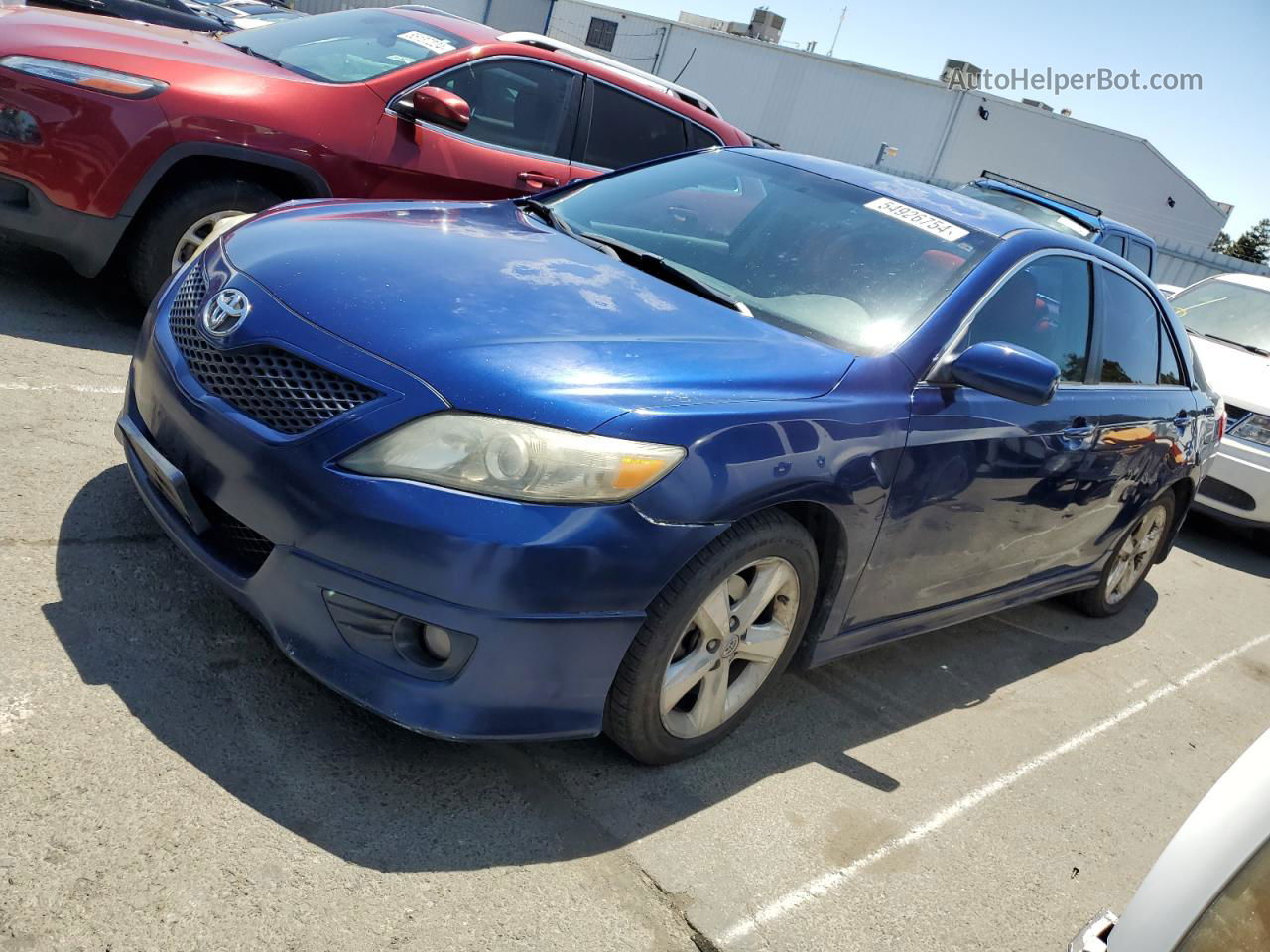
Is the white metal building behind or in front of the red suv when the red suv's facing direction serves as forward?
behind

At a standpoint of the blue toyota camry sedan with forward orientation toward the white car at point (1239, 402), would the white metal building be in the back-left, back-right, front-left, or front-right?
front-left

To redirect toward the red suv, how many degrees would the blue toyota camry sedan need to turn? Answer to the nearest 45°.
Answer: approximately 90° to its right

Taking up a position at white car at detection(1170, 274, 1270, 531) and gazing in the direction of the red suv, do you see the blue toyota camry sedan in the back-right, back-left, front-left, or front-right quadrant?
front-left

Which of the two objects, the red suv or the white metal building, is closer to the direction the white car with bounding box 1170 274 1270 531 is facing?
the red suv

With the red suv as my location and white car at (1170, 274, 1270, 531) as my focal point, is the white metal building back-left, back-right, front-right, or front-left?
front-left

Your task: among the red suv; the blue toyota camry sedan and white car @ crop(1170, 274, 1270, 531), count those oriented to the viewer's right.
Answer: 0

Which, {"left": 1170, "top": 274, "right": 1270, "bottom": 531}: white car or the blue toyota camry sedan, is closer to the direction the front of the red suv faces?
the blue toyota camry sedan

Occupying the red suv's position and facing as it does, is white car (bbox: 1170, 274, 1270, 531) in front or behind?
behind

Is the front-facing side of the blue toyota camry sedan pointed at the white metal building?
no

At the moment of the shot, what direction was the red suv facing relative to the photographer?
facing the viewer and to the left of the viewer

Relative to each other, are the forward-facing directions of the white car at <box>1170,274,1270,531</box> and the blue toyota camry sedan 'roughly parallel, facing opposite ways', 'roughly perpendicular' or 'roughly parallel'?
roughly parallel

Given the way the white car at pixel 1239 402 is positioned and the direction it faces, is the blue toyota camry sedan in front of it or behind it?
in front

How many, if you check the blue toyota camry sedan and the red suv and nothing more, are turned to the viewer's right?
0

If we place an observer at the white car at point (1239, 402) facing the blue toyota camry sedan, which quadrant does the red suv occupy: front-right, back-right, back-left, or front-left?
front-right

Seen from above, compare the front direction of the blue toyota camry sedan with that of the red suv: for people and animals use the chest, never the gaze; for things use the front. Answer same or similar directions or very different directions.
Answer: same or similar directions

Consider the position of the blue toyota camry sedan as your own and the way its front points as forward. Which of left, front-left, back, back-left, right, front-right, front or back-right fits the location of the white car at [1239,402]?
back
